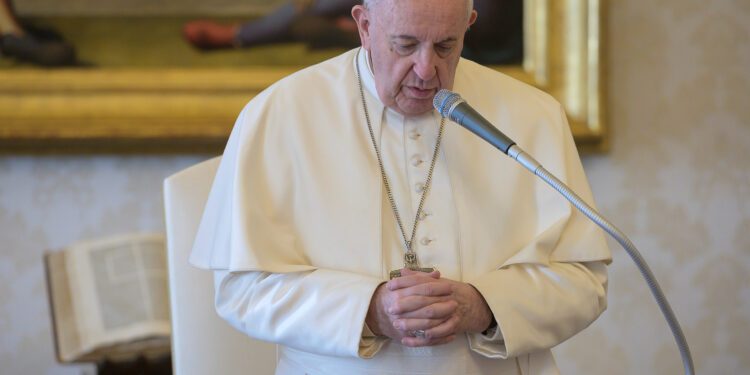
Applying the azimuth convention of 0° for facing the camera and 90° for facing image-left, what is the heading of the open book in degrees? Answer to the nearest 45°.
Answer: approximately 0°

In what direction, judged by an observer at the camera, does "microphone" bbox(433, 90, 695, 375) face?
facing to the left of the viewer

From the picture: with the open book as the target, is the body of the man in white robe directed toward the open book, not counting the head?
no

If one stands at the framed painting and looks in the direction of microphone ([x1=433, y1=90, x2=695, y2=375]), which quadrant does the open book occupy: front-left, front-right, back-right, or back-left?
front-right

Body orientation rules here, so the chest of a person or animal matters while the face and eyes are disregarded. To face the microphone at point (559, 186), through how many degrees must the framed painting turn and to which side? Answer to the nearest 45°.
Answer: approximately 45° to its left

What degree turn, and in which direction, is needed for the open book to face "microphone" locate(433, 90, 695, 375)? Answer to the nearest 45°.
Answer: approximately 45° to its left

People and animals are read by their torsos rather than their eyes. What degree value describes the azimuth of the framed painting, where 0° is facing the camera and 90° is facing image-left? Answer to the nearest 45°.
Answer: approximately 0°

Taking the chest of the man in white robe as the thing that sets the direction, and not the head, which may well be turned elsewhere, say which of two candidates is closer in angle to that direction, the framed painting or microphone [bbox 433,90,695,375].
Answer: the microphone

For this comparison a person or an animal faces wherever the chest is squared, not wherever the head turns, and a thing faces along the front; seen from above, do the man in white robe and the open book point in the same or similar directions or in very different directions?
same or similar directions

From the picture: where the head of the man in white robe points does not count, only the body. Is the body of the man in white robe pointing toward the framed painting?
no

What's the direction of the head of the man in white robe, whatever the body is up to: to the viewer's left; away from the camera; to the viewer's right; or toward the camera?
toward the camera

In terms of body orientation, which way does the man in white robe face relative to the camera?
toward the camera

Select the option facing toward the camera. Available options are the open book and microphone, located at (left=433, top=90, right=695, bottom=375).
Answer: the open book

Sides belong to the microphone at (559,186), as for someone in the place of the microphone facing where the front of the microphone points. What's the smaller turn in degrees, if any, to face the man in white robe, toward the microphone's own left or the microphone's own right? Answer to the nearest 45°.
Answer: approximately 45° to the microphone's own right

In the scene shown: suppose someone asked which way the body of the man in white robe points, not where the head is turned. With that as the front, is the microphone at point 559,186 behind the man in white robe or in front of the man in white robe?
in front

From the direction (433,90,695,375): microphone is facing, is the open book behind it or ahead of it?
ahead

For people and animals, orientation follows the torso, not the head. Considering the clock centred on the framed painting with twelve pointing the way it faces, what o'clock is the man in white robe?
The man in white robe is roughly at 11 o'clock from the framed painting.
